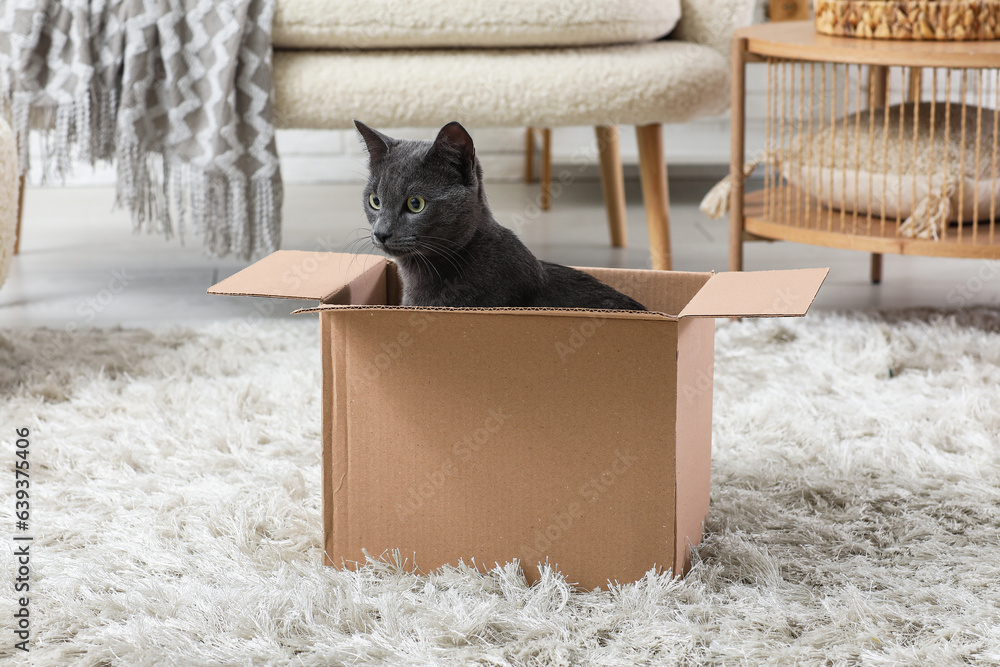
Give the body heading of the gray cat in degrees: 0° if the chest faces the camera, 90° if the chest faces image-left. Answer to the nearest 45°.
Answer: approximately 45°

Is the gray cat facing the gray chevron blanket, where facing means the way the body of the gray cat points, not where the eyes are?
no

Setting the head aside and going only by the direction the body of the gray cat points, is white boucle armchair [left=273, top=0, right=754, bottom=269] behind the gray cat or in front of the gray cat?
behind

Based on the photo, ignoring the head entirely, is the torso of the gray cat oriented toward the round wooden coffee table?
no

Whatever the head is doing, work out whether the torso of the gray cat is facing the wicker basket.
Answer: no
